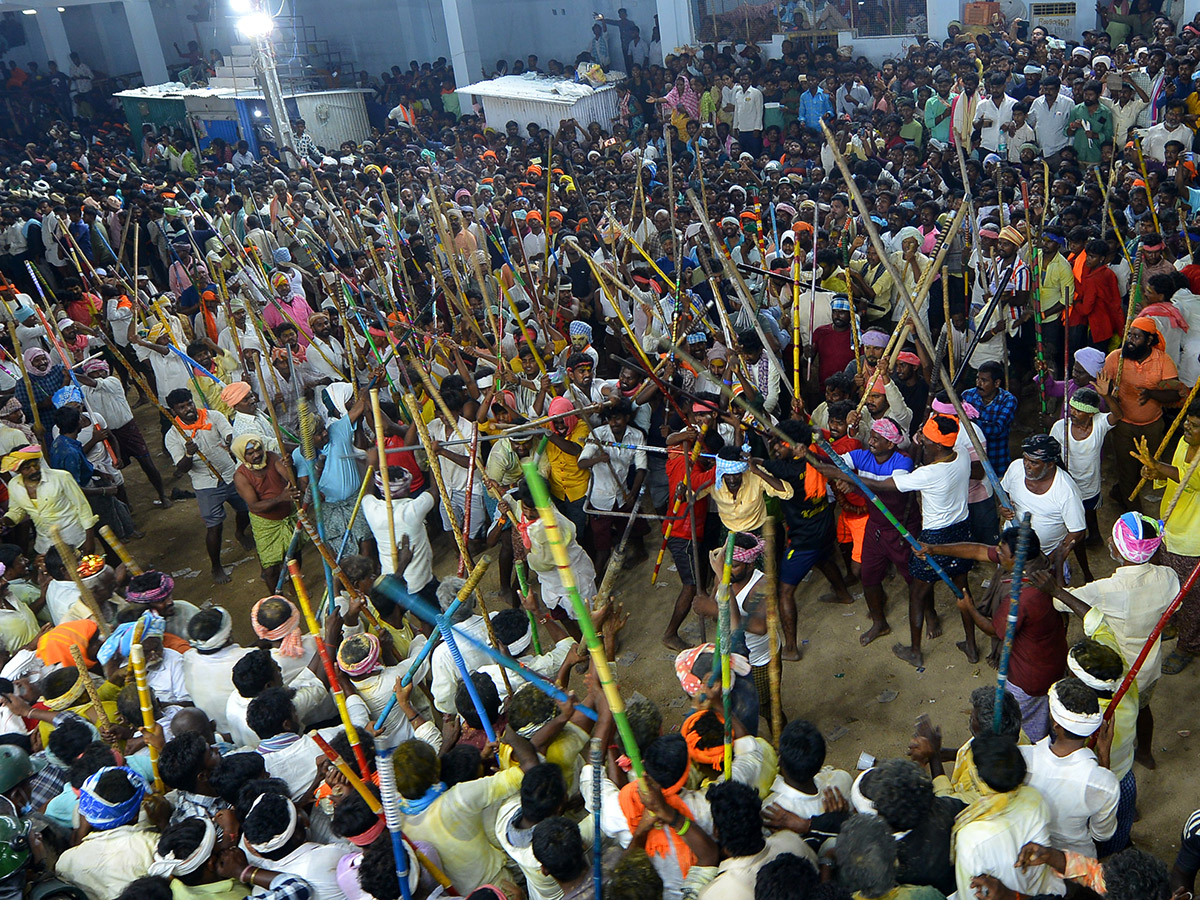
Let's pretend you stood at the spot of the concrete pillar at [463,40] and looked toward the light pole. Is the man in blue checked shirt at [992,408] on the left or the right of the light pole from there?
left

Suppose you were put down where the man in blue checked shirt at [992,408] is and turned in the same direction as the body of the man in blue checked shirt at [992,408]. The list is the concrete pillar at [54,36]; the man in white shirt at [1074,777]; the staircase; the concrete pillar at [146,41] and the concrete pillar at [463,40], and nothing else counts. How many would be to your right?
4

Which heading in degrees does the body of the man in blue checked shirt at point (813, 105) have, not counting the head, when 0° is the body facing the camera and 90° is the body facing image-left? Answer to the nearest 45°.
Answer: approximately 0°

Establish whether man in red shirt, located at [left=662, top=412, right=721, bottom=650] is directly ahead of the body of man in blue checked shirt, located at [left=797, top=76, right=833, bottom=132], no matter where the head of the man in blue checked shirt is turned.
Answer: yes

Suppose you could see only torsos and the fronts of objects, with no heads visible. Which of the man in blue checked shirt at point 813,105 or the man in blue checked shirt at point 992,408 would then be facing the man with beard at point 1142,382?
the man in blue checked shirt at point 813,105

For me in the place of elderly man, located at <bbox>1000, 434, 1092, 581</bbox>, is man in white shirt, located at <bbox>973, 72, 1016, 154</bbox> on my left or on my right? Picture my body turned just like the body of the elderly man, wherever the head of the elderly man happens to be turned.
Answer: on my right

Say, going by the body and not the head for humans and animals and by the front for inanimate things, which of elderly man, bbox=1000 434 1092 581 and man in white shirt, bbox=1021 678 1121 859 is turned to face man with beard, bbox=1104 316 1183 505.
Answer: the man in white shirt
